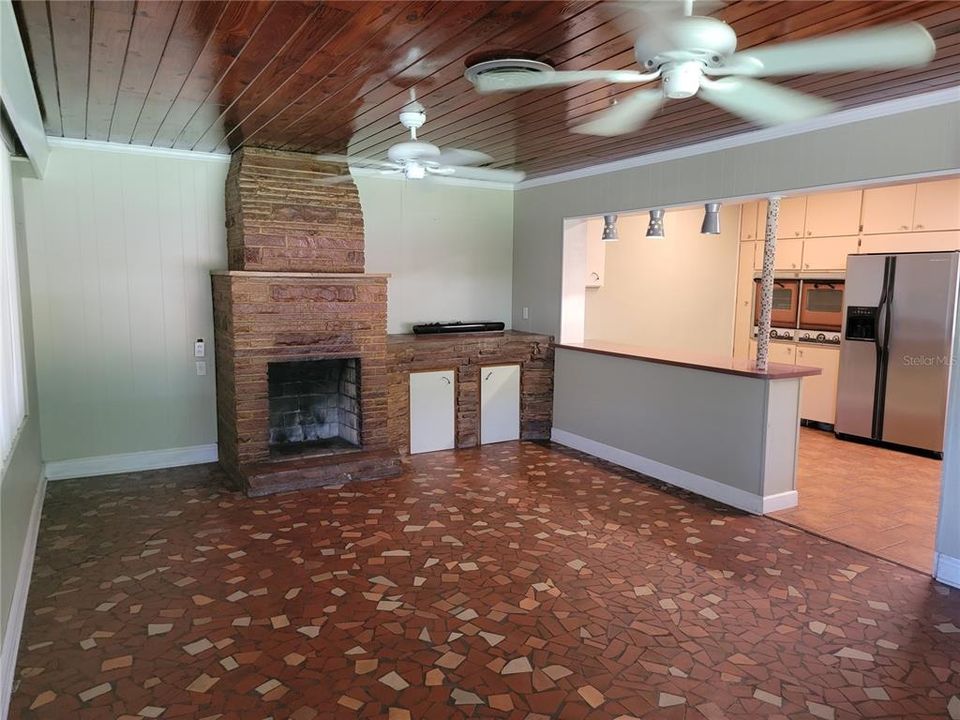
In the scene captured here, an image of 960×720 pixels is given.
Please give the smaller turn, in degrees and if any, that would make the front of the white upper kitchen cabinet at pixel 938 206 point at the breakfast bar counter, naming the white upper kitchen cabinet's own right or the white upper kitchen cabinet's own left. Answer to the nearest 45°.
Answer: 0° — it already faces it

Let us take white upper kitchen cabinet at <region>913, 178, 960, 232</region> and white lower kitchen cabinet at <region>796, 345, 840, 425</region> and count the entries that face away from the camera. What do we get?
0

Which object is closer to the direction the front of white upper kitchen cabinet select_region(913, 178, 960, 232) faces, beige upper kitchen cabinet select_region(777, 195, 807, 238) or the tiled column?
the tiled column

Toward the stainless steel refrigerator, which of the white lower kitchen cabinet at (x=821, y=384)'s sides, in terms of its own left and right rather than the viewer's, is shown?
left

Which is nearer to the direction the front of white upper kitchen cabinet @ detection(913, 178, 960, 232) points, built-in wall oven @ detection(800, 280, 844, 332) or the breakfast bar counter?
the breakfast bar counter

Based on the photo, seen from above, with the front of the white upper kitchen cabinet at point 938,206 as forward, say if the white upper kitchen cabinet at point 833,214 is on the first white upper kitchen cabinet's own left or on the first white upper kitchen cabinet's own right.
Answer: on the first white upper kitchen cabinet's own right

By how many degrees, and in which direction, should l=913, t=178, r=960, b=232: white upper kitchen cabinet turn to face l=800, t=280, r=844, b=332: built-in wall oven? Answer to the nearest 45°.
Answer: approximately 90° to its right
